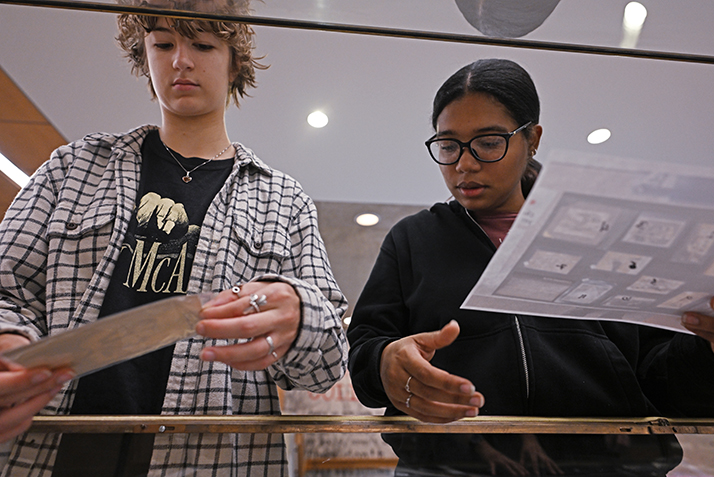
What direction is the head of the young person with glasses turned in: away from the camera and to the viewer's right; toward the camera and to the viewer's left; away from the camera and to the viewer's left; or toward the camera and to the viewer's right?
toward the camera and to the viewer's left

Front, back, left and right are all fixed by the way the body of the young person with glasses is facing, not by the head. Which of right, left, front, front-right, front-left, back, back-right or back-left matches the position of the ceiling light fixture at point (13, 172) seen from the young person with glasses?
back-right

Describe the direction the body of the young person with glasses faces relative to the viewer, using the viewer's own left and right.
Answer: facing the viewer
